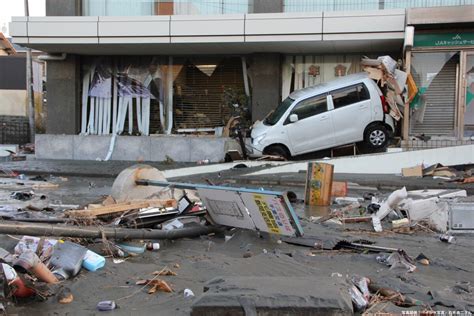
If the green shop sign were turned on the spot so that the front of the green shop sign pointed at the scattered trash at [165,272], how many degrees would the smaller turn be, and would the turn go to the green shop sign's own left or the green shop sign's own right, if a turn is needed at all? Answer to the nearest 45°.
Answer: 0° — it already faces it

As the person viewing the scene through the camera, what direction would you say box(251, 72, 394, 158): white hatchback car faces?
facing to the left of the viewer

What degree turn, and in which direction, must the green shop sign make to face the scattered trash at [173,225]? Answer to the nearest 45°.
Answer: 0° — it already faces it

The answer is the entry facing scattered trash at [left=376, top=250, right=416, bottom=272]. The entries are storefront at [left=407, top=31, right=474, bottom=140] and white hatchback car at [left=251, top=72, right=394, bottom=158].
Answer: the storefront

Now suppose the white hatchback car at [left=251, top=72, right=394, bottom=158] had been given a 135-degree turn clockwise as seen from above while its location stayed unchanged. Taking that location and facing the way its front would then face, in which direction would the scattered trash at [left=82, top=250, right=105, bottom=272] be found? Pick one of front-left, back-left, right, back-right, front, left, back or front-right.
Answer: back-right

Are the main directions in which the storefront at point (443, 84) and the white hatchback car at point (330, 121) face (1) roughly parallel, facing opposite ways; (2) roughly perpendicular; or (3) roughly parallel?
roughly perpendicular

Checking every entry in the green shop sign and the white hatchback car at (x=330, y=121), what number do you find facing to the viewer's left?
1

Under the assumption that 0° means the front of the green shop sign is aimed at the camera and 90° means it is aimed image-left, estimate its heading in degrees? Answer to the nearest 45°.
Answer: approximately 0°

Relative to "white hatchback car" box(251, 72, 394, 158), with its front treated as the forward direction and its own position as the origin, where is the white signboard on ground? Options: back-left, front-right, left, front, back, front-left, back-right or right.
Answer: left

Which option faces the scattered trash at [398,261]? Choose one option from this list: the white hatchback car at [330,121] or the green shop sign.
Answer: the green shop sign

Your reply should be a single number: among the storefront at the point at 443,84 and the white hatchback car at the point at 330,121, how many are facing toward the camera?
1

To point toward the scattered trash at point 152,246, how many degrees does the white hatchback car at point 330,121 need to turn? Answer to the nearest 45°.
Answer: approximately 90° to its left

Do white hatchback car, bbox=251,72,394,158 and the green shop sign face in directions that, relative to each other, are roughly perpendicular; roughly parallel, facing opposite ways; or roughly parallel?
roughly perpendicular

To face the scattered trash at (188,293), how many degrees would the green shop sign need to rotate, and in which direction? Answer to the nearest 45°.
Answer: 0° — it already faces it

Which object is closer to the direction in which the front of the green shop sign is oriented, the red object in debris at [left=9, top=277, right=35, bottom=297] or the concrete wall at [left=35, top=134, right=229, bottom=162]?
the red object in debris
